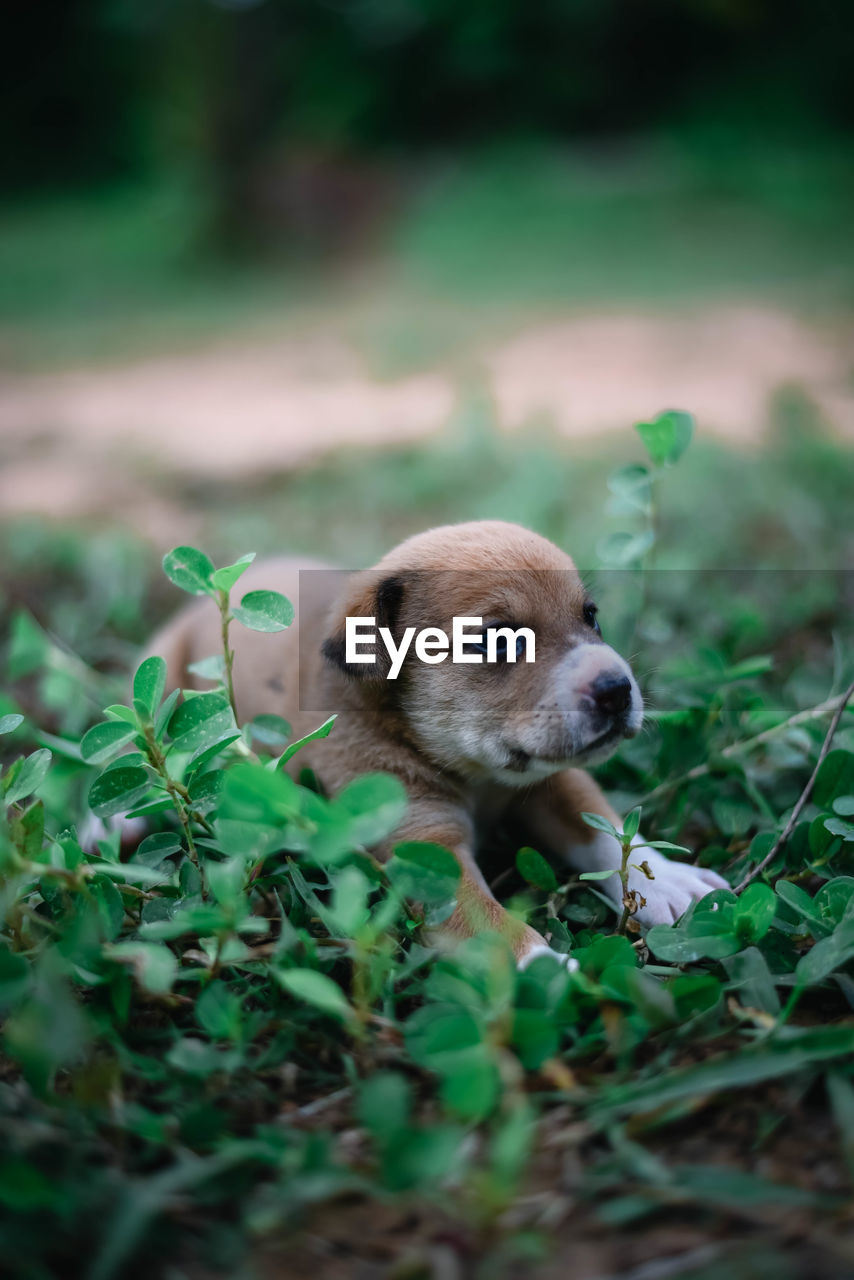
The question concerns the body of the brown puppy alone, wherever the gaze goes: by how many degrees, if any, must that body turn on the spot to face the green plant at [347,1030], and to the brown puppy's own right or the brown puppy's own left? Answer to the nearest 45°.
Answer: approximately 45° to the brown puppy's own right

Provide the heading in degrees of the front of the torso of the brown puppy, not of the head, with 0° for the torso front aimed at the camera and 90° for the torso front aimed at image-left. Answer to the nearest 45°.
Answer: approximately 315°
